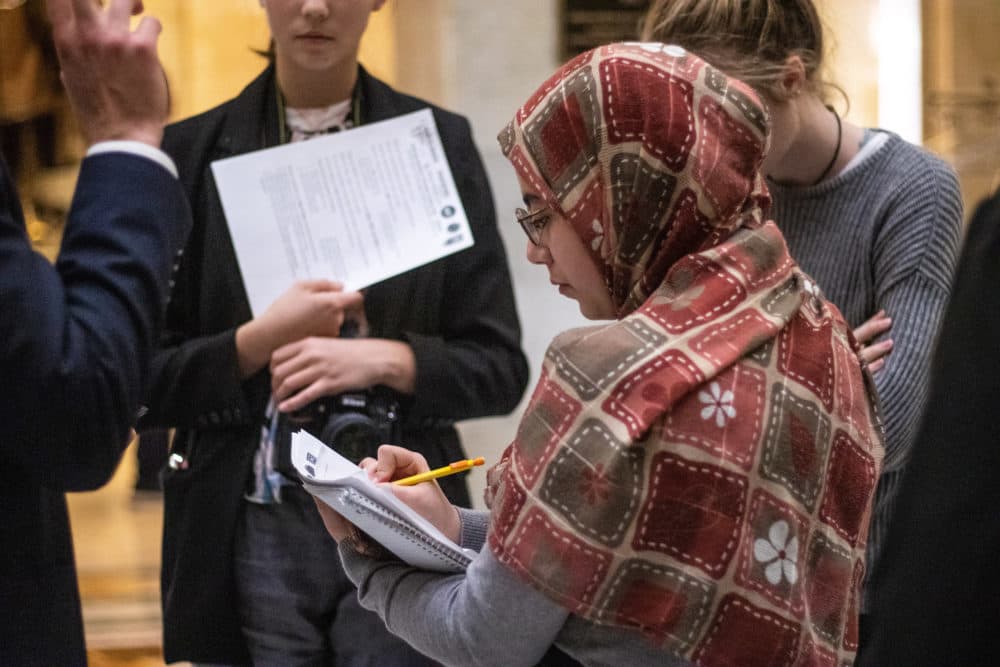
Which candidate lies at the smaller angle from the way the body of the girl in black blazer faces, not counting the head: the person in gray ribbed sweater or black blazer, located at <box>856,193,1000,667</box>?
the black blazer

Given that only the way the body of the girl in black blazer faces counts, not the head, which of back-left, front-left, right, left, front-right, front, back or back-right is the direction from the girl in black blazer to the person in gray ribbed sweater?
left

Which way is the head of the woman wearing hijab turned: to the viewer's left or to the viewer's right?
to the viewer's left

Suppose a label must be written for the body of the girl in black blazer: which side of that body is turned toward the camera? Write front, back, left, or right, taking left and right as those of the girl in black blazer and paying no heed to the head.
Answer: front

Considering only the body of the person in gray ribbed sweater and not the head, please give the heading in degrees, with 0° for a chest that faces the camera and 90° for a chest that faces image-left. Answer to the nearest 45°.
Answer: approximately 45°

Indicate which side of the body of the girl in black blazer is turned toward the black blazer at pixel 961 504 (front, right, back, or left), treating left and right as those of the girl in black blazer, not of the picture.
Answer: front

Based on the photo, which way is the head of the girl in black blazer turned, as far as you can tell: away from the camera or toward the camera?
toward the camera
